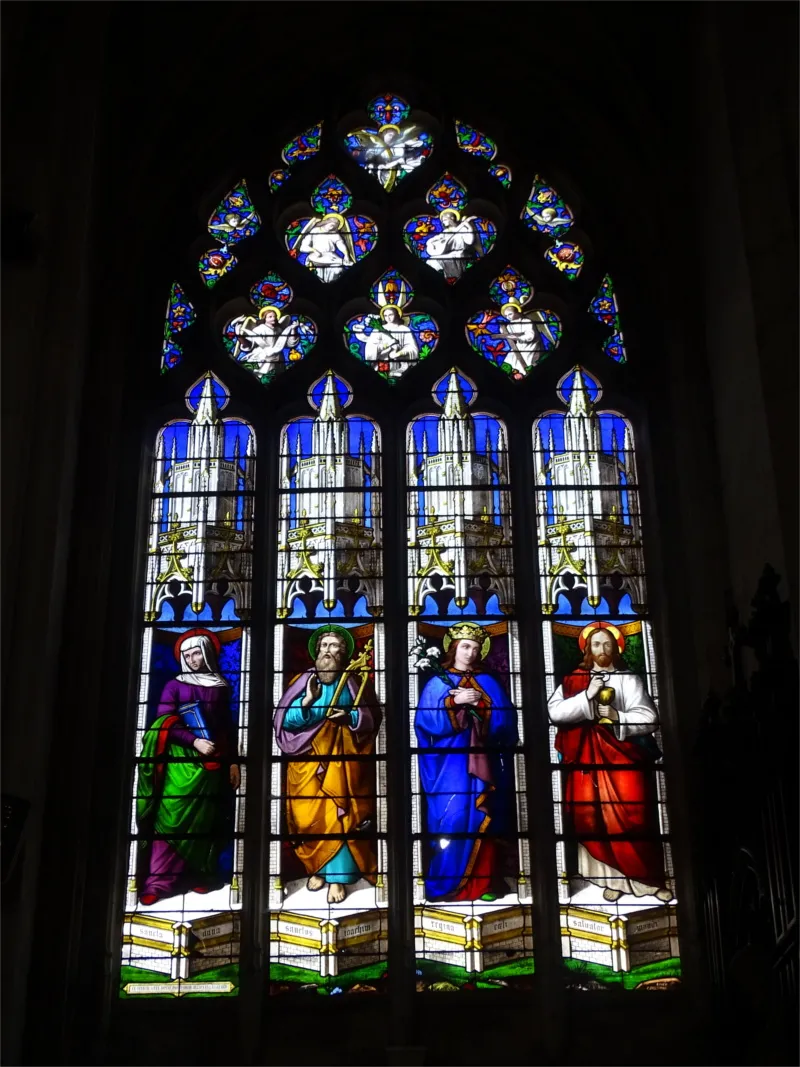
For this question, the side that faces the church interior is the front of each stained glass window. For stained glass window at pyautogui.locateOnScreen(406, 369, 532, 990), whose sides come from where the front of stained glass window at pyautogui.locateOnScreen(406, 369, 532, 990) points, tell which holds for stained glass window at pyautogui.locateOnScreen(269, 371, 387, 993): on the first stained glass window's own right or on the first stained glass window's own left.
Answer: on the first stained glass window's own right

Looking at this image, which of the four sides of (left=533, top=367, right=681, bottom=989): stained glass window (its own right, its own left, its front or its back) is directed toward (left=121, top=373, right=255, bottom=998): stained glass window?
right

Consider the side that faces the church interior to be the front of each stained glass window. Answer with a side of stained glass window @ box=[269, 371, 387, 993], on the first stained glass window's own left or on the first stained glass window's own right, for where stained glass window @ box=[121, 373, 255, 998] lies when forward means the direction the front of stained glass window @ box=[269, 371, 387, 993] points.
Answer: on the first stained glass window's own right

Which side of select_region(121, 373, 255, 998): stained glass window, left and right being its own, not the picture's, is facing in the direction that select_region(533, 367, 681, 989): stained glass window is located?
left

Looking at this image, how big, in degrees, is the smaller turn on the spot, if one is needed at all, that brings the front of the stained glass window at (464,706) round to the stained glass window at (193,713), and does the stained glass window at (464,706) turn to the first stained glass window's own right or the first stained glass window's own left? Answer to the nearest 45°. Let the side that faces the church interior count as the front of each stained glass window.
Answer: approximately 90° to the first stained glass window's own right

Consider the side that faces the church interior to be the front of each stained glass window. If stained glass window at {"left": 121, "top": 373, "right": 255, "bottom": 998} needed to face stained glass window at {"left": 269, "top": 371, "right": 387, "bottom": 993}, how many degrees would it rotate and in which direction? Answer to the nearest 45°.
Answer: approximately 90° to its left

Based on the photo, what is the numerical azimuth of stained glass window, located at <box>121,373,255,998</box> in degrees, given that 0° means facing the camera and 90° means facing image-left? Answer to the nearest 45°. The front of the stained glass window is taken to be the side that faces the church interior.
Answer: approximately 0°
